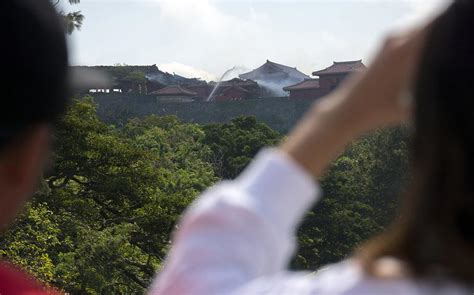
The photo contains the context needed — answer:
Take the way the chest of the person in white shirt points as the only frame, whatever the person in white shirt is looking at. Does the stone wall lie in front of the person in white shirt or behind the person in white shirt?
in front

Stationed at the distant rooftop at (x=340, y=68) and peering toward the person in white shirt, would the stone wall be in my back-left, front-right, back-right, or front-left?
front-right

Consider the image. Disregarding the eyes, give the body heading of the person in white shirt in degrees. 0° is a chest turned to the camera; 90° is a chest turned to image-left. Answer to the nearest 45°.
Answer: approximately 180°

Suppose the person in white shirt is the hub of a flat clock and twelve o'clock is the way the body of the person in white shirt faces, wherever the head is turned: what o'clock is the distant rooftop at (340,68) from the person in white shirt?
The distant rooftop is roughly at 12 o'clock from the person in white shirt.
